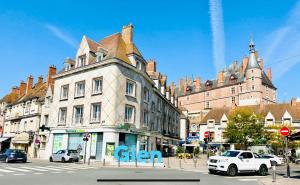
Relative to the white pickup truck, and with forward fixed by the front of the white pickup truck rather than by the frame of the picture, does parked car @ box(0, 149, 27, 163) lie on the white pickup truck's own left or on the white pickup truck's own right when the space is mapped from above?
on the white pickup truck's own right

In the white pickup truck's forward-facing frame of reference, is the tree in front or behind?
behind

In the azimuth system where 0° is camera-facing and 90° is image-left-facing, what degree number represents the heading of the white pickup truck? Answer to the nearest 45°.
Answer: approximately 45°

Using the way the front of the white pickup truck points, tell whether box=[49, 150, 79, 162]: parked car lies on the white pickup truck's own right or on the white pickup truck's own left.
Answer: on the white pickup truck's own right

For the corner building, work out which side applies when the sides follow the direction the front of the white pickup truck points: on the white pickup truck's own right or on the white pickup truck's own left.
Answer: on the white pickup truck's own right

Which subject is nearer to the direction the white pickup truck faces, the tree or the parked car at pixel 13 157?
the parked car
